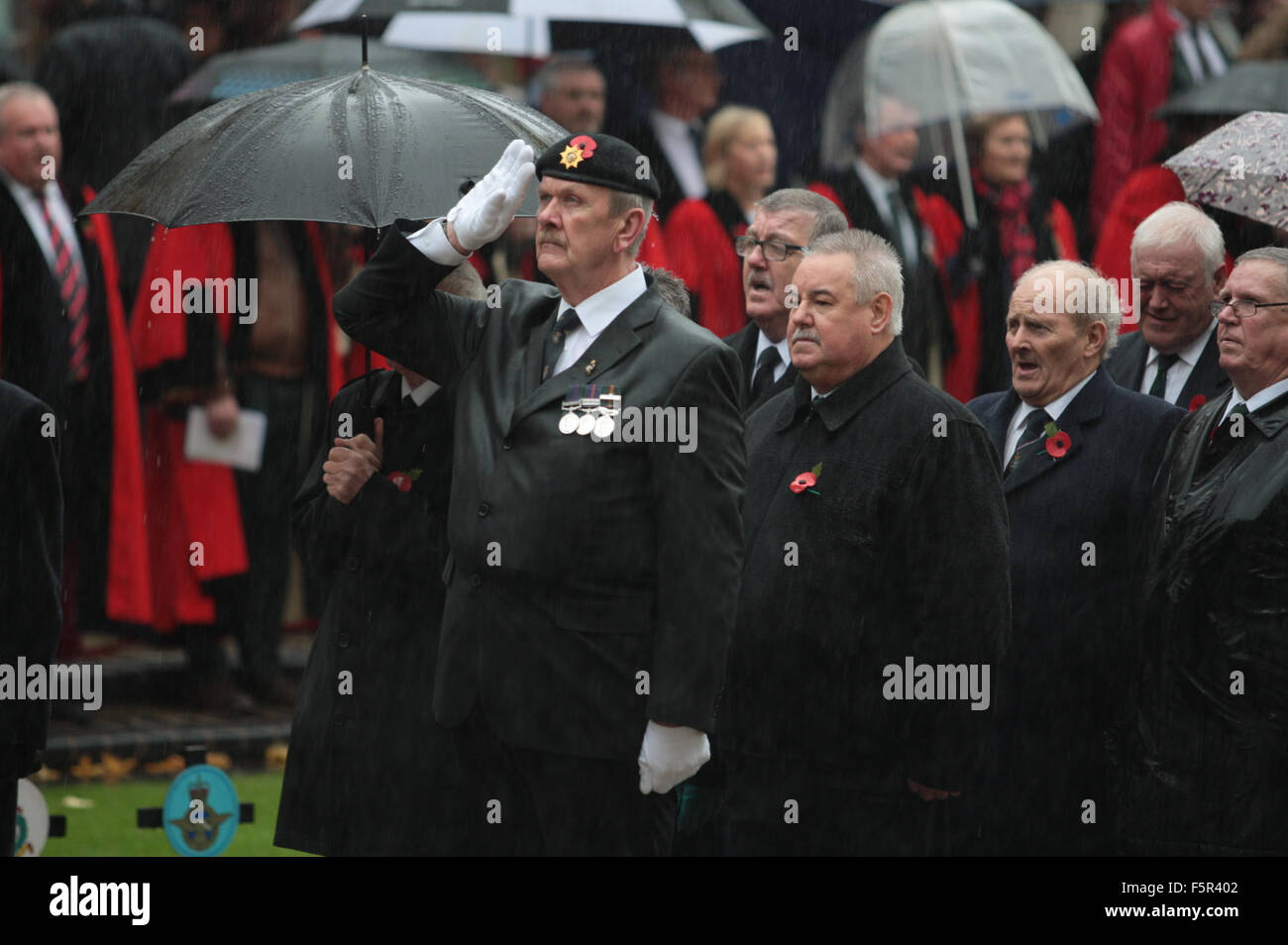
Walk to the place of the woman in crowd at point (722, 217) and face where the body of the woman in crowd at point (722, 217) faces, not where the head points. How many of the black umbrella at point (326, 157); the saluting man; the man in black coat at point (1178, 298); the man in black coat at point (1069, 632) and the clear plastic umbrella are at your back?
0

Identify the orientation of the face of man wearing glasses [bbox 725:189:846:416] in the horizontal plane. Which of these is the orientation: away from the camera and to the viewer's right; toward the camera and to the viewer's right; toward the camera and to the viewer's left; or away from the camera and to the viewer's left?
toward the camera and to the viewer's left

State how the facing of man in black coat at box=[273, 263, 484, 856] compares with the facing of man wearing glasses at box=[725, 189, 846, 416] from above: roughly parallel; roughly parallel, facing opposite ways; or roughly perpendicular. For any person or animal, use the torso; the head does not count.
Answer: roughly parallel

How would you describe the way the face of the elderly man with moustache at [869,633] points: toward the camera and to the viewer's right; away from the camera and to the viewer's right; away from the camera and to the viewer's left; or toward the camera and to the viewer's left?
toward the camera and to the viewer's left

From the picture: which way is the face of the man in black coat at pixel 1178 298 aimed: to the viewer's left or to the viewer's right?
to the viewer's left

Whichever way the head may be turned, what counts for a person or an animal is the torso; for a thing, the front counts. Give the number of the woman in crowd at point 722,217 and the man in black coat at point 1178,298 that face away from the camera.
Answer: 0

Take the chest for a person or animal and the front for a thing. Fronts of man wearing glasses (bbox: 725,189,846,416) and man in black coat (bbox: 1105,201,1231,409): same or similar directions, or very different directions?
same or similar directions

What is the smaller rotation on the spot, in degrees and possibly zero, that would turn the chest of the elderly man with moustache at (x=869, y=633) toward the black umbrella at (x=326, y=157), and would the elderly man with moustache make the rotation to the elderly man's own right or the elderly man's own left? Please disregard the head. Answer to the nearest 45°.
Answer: approximately 45° to the elderly man's own right

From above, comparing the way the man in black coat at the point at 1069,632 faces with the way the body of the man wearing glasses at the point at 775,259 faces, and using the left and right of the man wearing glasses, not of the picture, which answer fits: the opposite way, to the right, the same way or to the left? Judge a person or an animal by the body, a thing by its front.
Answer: the same way

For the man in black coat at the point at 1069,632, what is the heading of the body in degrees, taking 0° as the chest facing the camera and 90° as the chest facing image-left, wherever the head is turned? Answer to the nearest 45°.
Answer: approximately 45°

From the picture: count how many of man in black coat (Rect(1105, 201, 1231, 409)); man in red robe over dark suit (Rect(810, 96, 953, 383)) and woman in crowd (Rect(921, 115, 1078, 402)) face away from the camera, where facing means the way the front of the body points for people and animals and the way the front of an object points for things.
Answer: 0

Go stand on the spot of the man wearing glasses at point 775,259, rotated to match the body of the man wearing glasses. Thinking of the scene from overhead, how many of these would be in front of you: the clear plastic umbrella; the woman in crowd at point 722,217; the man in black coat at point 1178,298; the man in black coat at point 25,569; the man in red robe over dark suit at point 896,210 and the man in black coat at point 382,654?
2

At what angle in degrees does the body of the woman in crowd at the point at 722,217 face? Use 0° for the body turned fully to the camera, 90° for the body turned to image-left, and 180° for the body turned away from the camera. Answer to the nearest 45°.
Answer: approximately 315°

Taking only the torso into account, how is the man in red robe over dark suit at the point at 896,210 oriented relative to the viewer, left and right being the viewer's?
facing the viewer and to the right of the viewer

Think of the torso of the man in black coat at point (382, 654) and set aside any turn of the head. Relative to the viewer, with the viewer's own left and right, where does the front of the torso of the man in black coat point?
facing the viewer and to the left of the viewer

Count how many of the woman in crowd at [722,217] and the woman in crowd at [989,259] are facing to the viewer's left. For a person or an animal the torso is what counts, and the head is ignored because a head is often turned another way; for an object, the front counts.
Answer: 0
